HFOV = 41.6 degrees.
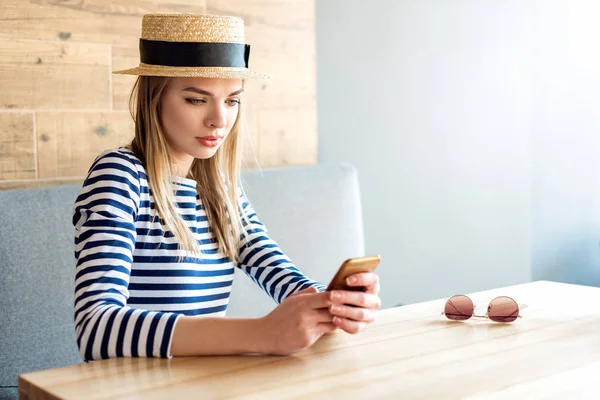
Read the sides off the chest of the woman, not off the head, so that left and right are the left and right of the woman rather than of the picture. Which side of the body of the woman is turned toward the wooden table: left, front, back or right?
front

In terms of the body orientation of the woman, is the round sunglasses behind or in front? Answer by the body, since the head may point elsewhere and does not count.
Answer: in front

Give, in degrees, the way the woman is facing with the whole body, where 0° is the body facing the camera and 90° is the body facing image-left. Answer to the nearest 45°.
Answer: approximately 315°

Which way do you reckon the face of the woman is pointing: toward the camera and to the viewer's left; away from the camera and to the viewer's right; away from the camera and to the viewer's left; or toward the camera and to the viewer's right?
toward the camera and to the viewer's right
